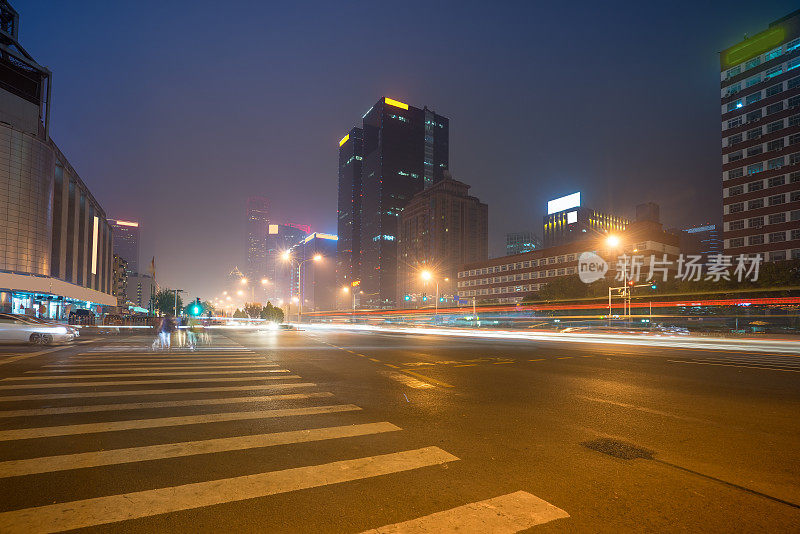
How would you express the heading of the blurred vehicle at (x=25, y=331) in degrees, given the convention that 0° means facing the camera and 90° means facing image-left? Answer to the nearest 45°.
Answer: approximately 270°
